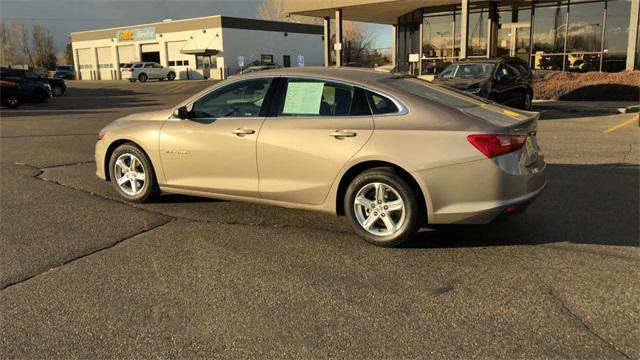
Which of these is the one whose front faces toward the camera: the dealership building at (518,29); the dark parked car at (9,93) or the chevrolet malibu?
the dealership building

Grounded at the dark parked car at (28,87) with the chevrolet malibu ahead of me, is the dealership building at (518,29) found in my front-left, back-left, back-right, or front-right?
front-left

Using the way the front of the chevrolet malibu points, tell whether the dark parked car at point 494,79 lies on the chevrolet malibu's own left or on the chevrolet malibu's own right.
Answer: on the chevrolet malibu's own right

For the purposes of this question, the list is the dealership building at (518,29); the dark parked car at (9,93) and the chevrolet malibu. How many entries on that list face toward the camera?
1

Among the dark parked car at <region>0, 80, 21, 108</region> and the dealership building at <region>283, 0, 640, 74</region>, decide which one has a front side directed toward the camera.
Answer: the dealership building

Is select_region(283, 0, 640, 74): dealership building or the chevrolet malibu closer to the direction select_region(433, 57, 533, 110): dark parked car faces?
the chevrolet malibu

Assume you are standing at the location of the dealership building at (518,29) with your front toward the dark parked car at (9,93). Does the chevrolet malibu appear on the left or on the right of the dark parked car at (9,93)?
left

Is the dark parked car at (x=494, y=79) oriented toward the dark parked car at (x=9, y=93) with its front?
no

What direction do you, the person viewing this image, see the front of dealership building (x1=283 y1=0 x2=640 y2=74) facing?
facing the viewer

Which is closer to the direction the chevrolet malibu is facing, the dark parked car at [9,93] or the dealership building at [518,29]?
the dark parked car

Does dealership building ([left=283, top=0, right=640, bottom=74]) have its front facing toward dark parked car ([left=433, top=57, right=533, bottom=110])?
yes

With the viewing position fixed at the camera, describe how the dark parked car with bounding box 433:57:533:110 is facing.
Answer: facing the viewer and to the left of the viewer

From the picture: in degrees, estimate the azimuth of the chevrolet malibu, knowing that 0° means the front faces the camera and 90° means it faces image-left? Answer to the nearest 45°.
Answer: approximately 135°
